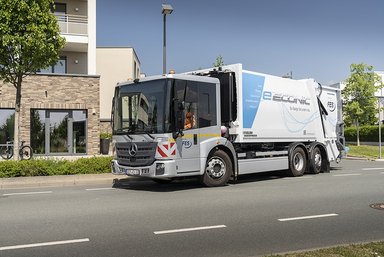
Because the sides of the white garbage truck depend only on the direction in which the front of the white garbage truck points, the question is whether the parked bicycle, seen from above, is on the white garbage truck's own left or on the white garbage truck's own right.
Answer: on the white garbage truck's own right

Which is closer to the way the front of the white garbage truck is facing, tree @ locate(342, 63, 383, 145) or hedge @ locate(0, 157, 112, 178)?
the hedge

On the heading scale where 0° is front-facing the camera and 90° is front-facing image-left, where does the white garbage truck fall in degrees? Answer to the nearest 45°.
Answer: approximately 45°

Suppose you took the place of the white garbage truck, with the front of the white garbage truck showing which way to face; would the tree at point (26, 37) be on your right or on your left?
on your right

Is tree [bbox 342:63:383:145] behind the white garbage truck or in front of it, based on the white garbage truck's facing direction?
behind
